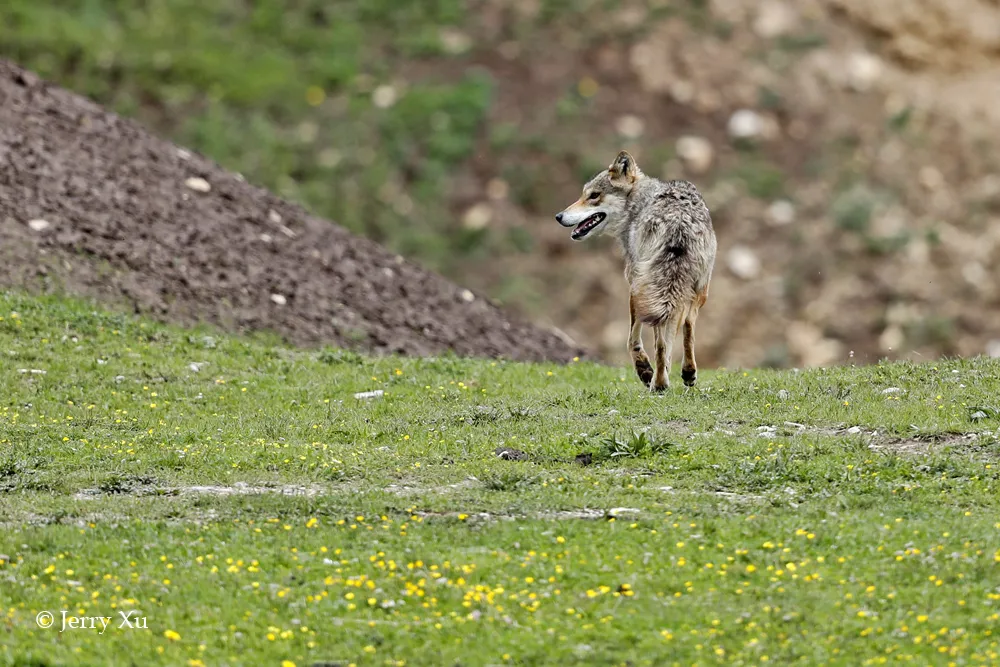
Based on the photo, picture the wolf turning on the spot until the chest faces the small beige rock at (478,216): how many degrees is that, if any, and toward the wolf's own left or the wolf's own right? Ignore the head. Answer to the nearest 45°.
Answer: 0° — it already faces it

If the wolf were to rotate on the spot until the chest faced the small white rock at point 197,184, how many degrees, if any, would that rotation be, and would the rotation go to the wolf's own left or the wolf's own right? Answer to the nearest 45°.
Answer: approximately 45° to the wolf's own left

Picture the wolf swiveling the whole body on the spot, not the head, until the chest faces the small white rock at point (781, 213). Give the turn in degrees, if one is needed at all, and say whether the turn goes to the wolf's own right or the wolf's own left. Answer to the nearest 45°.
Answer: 0° — it already faces it

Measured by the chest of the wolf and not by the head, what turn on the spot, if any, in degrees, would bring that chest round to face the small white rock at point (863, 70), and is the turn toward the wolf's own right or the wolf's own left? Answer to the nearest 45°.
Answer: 0° — it already faces it

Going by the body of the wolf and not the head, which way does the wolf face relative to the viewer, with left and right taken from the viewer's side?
facing away from the viewer

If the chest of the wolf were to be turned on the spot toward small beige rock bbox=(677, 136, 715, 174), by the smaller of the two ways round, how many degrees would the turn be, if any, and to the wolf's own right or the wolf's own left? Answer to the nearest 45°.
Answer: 0° — it already faces it

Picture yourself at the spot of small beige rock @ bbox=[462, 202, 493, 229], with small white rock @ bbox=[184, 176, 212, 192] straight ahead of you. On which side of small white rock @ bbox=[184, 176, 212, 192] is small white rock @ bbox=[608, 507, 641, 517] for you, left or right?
left

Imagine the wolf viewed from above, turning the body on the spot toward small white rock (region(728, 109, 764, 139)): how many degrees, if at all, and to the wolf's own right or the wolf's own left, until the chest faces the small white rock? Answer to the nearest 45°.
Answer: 0° — it already faces it

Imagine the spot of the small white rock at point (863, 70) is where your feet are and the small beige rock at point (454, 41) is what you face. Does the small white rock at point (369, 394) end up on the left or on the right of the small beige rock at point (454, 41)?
left

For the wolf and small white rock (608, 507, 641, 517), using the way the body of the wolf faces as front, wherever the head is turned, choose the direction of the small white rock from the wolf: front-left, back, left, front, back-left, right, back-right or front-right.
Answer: back
